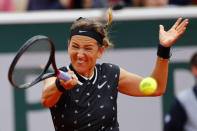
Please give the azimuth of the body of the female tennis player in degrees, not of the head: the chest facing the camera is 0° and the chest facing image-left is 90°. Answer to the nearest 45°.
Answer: approximately 0°
